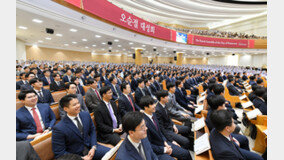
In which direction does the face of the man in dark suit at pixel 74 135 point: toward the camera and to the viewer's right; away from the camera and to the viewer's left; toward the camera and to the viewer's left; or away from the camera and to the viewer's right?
toward the camera and to the viewer's right

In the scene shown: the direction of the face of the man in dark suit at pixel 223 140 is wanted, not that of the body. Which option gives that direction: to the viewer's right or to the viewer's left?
to the viewer's right

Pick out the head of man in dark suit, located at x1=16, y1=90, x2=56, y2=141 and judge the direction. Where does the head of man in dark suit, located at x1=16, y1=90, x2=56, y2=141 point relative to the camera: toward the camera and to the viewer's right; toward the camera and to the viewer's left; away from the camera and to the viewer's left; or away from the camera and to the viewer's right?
toward the camera and to the viewer's right

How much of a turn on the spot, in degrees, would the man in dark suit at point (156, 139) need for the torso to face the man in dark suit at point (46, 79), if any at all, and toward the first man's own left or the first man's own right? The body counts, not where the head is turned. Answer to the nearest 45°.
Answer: approximately 180°

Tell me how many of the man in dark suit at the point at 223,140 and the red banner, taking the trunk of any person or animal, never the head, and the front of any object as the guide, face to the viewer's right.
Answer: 1

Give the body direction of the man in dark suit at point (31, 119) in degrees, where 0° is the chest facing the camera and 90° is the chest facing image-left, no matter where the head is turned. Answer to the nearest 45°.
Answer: approximately 315°

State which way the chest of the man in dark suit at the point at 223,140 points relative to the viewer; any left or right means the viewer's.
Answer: facing to the right of the viewer

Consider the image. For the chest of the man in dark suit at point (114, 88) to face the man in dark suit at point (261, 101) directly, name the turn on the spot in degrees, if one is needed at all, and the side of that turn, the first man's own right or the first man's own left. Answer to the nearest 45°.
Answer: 0° — they already face them
